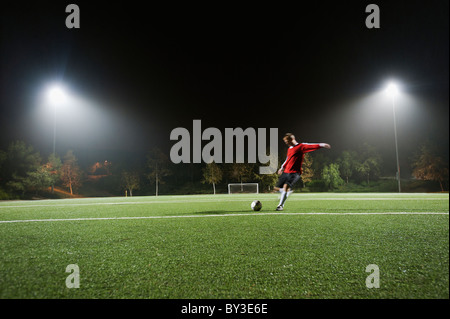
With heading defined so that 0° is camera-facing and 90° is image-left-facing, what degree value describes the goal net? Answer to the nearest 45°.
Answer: approximately 0°

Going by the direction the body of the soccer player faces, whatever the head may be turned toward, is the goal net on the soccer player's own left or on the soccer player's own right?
on the soccer player's own right

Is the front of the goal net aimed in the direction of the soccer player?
yes

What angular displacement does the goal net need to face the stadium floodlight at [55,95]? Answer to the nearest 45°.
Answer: approximately 45° to its right

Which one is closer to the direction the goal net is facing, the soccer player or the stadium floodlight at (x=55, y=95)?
the soccer player
